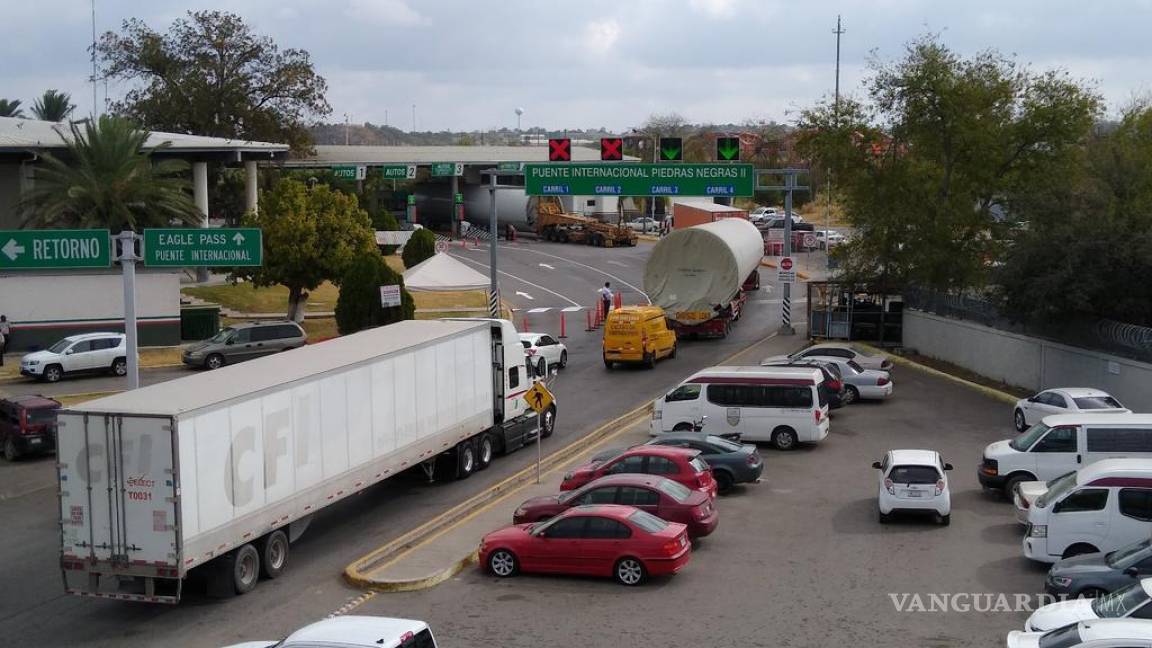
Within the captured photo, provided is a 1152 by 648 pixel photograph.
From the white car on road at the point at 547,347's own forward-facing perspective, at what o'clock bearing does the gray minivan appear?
The gray minivan is roughly at 8 o'clock from the white car on road.

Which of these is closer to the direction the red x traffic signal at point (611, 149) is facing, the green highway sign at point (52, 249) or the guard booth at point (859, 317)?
the green highway sign

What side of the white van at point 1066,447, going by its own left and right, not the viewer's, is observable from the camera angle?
left

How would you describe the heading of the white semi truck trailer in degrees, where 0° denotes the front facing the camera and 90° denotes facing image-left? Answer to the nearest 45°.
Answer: approximately 225°

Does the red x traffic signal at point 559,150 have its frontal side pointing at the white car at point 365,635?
yes

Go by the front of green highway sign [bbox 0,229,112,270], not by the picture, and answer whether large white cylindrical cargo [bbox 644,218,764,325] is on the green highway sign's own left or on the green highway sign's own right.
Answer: on the green highway sign's own left

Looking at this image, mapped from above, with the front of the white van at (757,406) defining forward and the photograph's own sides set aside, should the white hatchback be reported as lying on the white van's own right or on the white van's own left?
on the white van's own left

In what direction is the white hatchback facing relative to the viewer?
away from the camera
